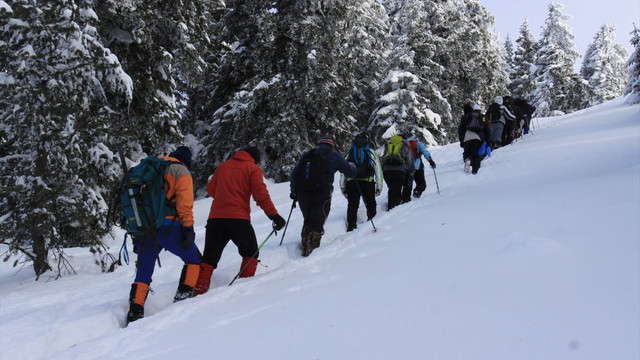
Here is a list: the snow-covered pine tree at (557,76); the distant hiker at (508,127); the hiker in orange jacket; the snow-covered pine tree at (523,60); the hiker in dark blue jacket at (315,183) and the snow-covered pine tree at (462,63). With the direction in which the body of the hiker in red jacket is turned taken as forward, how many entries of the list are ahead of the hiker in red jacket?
5

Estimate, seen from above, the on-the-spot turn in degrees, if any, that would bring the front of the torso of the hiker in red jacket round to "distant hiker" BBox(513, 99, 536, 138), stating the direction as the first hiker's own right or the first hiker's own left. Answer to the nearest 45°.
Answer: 0° — they already face them

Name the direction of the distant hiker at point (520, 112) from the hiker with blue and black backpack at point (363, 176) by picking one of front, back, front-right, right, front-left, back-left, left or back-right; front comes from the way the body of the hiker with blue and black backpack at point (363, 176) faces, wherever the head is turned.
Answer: front-right

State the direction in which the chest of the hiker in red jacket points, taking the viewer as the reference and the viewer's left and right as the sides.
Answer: facing away from the viewer and to the right of the viewer

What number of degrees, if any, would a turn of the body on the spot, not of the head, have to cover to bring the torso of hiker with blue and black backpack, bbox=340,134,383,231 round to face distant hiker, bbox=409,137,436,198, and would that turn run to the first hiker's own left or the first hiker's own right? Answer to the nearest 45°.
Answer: approximately 45° to the first hiker's own right

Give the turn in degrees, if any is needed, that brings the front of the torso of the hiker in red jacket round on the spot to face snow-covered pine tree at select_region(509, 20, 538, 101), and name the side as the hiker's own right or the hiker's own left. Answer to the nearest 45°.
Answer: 0° — they already face it

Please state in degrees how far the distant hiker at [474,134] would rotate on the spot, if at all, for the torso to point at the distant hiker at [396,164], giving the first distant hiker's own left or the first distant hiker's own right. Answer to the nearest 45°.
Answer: approximately 135° to the first distant hiker's own left

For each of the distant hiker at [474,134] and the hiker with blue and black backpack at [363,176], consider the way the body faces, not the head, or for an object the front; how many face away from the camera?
2

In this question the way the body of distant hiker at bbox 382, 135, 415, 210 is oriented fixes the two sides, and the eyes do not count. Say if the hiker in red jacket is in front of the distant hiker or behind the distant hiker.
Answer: behind

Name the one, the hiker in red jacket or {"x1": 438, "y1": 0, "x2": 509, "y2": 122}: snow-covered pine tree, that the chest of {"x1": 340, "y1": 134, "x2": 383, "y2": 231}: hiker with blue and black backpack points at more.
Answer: the snow-covered pine tree

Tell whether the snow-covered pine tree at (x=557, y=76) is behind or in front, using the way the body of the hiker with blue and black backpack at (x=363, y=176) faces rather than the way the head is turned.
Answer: in front

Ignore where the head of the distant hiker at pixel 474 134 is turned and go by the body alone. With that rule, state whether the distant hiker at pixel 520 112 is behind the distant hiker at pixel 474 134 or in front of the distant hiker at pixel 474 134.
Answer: in front

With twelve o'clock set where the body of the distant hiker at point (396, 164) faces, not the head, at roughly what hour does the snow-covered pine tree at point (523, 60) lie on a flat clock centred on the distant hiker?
The snow-covered pine tree is roughly at 11 o'clock from the distant hiker.

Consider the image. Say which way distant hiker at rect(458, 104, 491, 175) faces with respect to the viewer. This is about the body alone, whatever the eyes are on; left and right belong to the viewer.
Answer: facing away from the viewer
